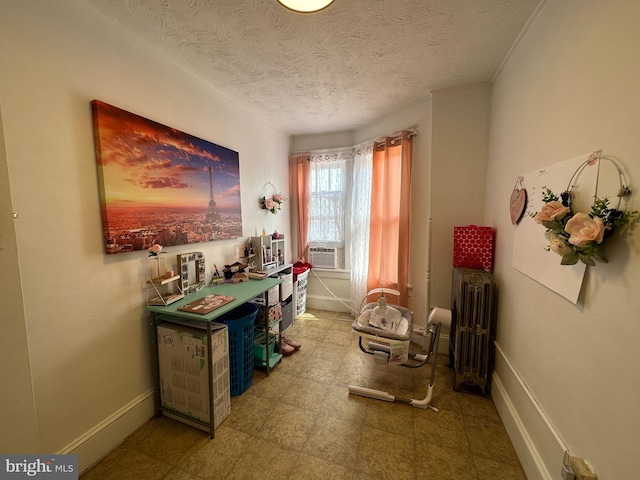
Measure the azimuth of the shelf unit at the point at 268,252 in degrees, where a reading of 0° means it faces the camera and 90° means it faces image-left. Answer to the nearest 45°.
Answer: approximately 315°

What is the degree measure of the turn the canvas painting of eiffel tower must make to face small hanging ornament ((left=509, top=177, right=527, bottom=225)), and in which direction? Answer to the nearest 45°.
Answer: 0° — it already faces it

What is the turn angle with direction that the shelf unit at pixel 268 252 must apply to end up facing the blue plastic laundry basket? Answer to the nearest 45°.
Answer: approximately 45° to its right

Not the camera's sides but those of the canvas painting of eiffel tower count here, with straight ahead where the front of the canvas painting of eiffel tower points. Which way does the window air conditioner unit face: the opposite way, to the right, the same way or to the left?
to the right

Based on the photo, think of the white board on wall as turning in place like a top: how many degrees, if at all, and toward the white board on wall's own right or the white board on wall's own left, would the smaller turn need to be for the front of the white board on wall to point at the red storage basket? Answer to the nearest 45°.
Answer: approximately 90° to the white board on wall's own right

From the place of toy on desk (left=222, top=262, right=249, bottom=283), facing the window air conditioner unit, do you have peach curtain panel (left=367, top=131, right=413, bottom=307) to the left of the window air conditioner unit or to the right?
right

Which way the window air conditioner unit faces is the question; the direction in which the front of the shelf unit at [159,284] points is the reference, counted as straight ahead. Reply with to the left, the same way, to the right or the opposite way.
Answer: to the right

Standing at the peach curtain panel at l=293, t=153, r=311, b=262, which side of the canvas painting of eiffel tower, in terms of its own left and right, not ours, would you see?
left
